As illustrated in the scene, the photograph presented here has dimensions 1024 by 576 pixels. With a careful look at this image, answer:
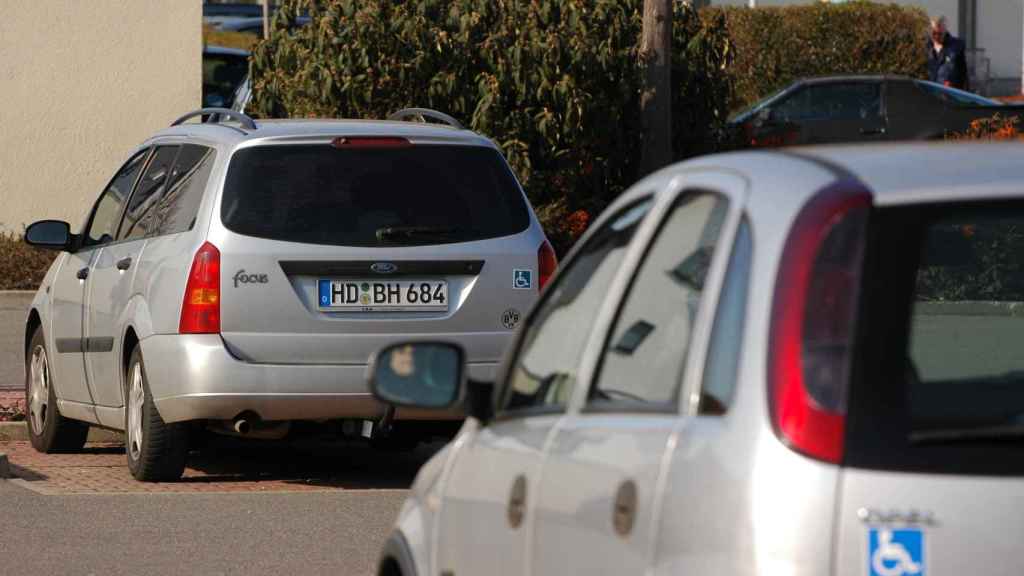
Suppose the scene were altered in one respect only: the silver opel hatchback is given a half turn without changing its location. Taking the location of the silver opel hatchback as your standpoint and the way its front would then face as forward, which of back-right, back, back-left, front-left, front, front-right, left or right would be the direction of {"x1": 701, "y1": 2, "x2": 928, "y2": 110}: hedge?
back-left

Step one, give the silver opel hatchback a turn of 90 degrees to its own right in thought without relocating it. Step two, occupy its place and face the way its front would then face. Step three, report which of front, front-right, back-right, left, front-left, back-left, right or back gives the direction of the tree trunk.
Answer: front-left

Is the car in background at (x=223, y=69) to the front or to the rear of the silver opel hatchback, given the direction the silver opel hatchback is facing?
to the front

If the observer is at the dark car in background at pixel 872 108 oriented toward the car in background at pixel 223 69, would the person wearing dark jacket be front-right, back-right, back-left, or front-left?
back-right

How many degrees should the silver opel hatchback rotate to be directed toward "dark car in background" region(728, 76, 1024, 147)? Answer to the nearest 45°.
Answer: approximately 45° to its right

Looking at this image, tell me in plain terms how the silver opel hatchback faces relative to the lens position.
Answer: facing away from the viewer and to the left of the viewer

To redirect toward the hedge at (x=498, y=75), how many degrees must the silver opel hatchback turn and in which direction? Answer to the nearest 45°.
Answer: approximately 45° to its right

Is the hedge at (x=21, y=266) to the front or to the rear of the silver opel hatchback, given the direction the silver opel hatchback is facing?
to the front
